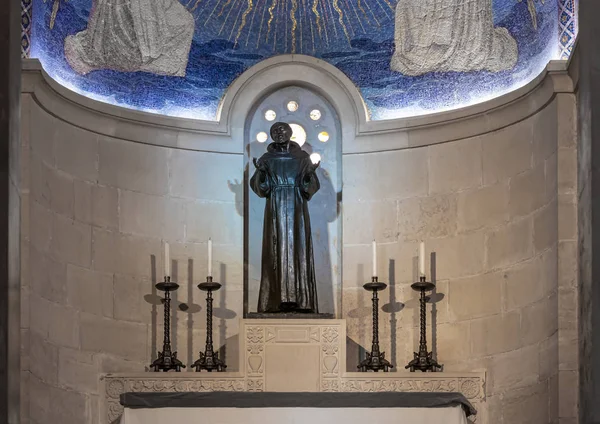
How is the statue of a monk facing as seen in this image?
toward the camera

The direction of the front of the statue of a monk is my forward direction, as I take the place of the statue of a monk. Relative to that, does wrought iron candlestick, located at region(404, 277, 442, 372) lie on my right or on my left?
on my left

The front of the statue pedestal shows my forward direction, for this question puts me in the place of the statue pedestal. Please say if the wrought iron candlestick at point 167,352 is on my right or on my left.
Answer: on my right

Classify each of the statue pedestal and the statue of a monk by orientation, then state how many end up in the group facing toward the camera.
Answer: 2

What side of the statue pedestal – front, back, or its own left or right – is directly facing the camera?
front

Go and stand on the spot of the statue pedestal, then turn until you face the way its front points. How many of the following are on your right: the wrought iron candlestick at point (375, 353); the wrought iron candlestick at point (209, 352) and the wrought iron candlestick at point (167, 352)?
2

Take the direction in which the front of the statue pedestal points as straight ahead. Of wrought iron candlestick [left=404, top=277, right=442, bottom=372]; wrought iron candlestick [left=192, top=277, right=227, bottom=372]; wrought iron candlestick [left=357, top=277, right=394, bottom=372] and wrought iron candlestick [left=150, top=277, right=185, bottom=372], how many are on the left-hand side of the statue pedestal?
2

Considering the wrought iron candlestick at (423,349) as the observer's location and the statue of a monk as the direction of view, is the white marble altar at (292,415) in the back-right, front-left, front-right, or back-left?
front-left

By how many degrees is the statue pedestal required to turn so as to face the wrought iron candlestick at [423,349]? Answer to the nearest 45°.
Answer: approximately 90° to its left
